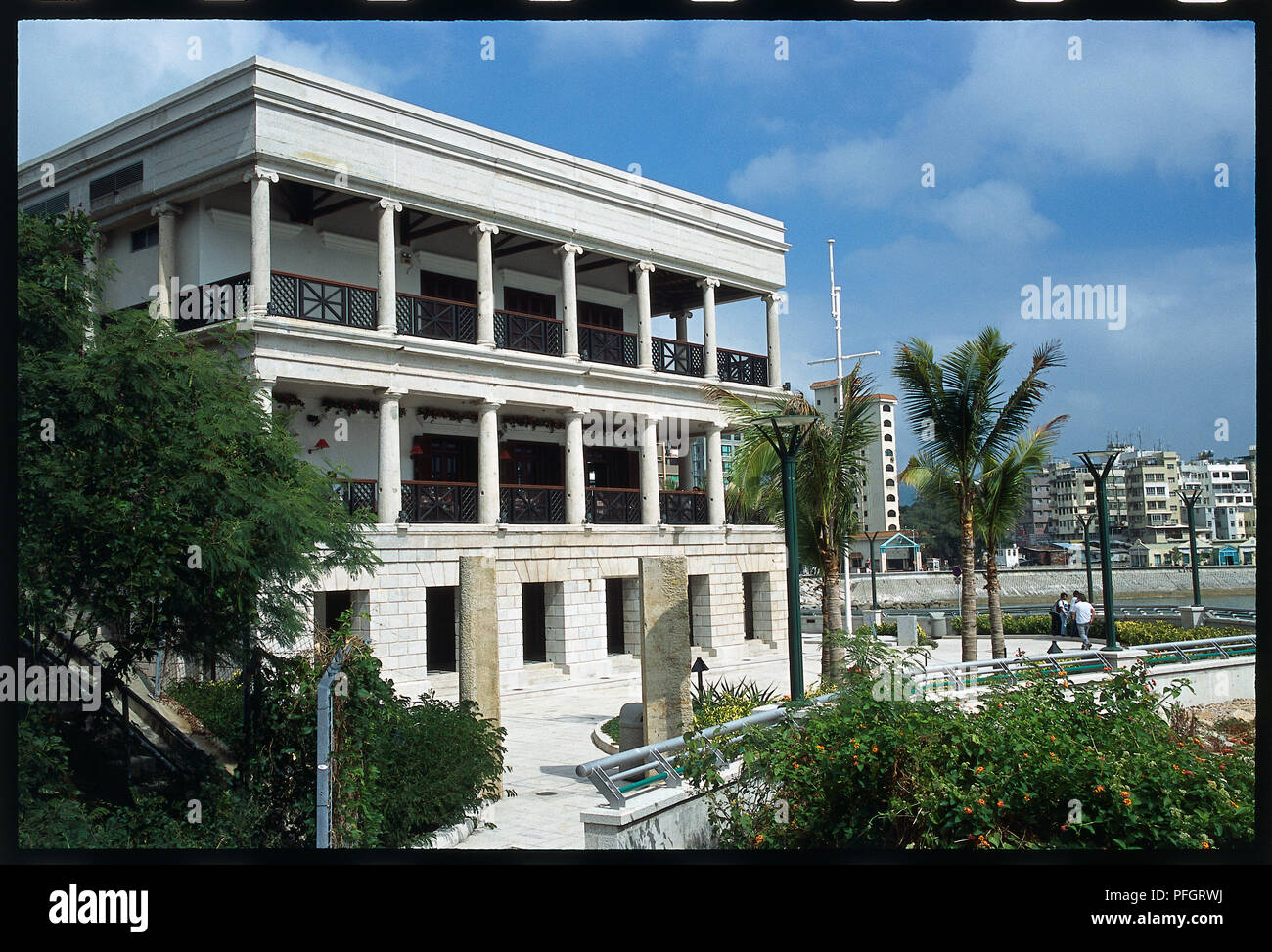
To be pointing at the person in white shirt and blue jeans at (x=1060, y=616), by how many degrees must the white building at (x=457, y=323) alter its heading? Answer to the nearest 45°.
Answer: approximately 45° to its left

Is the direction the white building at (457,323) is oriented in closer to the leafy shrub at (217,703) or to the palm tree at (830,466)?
the palm tree

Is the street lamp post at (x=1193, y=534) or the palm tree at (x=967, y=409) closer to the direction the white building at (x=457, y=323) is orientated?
the palm tree

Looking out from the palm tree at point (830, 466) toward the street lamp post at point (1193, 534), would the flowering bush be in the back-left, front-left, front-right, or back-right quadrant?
back-right

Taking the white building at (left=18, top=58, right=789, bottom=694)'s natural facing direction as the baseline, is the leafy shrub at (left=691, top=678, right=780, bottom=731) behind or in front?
in front

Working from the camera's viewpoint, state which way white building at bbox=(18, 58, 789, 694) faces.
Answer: facing the viewer and to the right of the viewer

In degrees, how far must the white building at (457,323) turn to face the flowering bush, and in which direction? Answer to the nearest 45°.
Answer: approximately 45° to its right

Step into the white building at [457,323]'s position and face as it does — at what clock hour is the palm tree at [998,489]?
The palm tree is roughly at 11 o'clock from the white building.

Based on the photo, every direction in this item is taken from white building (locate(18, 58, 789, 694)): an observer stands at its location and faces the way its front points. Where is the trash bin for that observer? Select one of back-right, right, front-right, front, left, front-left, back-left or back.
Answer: front-right

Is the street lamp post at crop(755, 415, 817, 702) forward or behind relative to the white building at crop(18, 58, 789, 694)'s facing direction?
forward

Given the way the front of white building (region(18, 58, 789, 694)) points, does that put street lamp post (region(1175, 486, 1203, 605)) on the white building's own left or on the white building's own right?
on the white building's own left

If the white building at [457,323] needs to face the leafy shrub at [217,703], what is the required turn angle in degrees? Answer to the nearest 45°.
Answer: approximately 45° to its right
